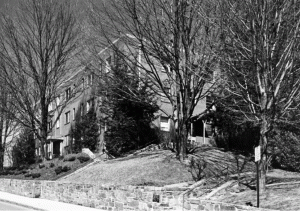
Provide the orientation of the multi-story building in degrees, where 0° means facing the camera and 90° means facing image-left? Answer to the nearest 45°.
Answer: approximately 45°

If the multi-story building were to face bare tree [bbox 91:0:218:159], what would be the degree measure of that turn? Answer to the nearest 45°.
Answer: approximately 45° to its left

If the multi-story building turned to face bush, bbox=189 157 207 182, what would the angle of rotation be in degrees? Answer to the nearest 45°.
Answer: approximately 45° to its left

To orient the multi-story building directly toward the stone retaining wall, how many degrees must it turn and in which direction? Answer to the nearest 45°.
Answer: approximately 45° to its left
